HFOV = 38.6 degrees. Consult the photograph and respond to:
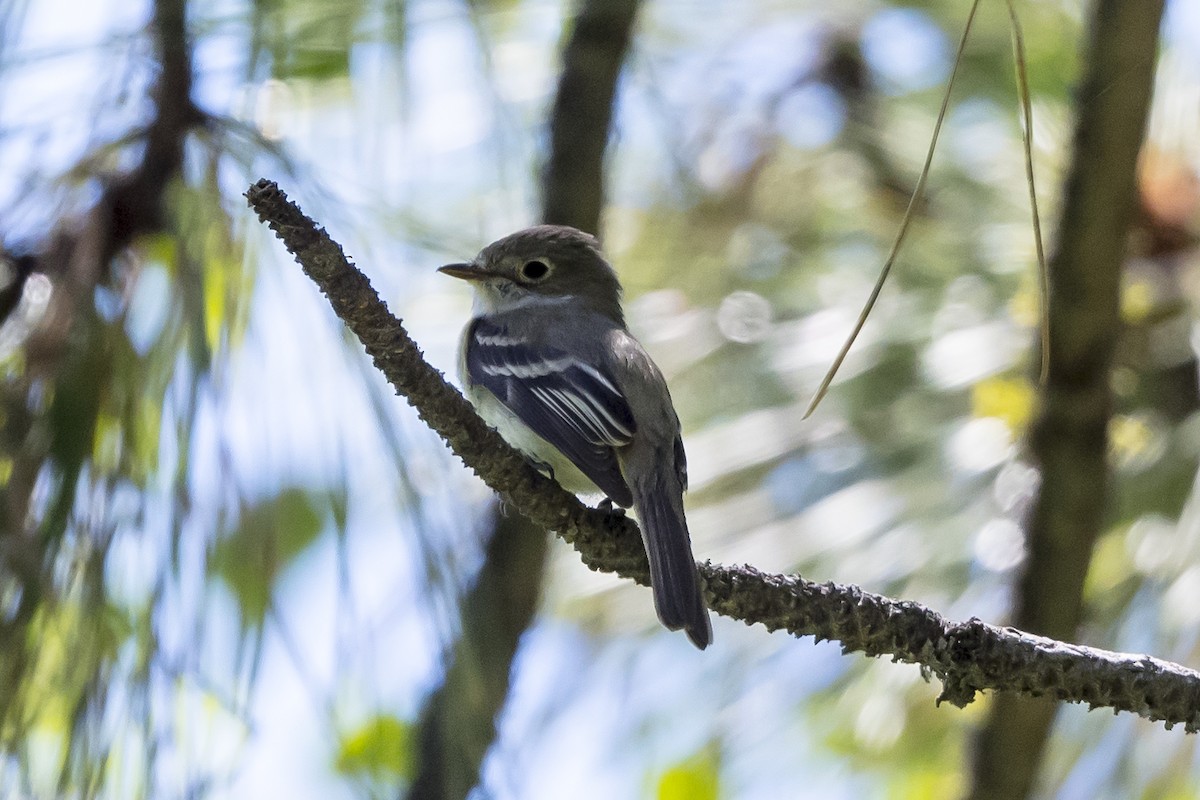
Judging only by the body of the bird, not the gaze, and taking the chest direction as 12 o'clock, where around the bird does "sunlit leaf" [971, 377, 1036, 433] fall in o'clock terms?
The sunlit leaf is roughly at 4 o'clock from the bird.

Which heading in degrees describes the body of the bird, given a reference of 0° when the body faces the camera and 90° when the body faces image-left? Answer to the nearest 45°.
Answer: approximately 135°
